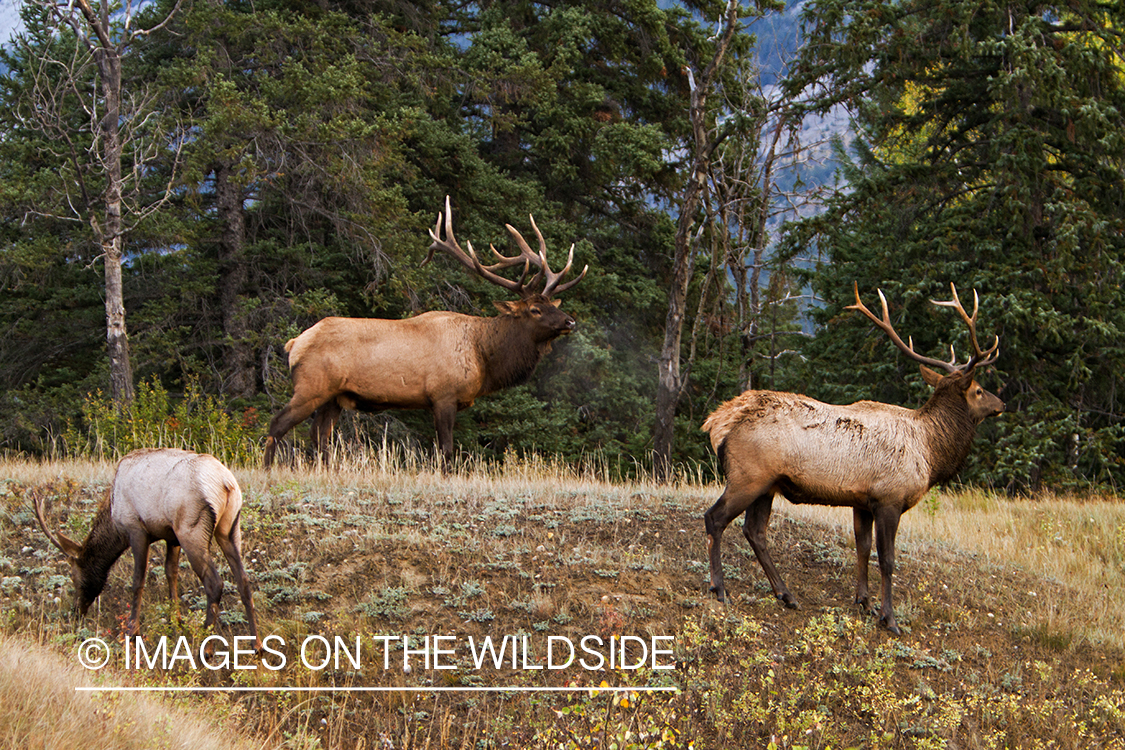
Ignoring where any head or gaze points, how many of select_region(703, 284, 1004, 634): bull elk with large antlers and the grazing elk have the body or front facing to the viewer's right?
1

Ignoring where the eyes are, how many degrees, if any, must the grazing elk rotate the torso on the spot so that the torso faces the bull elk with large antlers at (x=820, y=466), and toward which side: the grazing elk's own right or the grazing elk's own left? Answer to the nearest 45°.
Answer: approximately 135° to the grazing elk's own right

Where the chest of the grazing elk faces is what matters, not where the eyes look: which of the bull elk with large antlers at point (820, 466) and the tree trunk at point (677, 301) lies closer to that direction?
the tree trunk

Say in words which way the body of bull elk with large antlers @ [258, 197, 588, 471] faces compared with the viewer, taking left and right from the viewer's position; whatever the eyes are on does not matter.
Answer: facing to the right of the viewer

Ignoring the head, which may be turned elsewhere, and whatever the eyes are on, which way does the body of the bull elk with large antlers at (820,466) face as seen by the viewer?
to the viewer's right

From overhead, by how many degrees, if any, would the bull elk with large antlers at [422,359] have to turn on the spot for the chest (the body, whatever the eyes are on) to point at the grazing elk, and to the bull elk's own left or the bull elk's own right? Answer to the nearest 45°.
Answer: approximately 90° to the bull elk's own right

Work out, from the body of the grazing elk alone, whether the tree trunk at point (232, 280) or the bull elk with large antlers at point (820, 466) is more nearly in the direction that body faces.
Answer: the tree trunk

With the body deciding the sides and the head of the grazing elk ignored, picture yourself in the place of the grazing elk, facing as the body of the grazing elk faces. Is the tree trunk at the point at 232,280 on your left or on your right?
on your right

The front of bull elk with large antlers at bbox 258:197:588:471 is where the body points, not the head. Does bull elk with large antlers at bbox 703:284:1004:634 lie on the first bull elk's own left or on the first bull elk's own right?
on the first bull elk's own right

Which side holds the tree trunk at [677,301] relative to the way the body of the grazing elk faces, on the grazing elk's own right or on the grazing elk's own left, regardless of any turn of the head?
on the grazing elk's own right

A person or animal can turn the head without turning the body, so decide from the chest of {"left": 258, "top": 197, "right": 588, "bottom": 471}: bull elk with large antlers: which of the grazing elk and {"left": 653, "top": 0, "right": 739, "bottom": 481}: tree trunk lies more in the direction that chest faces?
the tree trunk

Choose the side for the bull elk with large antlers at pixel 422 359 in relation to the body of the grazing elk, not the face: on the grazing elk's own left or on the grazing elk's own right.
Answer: on the grazing elk's own right
